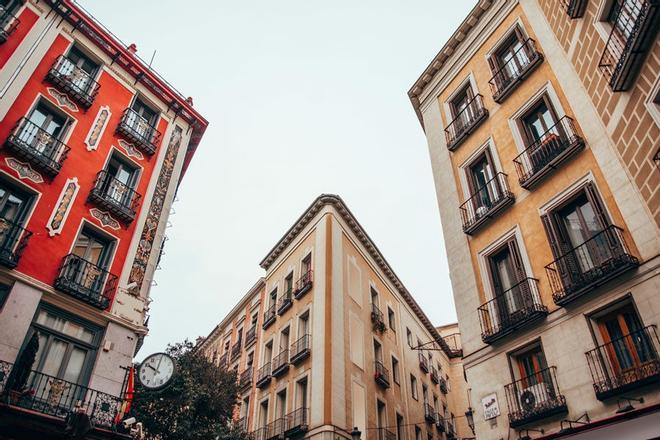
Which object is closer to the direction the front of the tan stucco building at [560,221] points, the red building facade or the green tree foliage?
the red building facade

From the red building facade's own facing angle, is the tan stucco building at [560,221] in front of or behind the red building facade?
in front

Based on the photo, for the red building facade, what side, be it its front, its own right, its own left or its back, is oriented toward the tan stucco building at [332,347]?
left

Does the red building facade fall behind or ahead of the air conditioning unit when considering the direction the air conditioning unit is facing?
ahead

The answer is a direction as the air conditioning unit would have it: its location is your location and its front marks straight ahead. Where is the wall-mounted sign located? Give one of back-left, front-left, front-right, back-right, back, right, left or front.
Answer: right

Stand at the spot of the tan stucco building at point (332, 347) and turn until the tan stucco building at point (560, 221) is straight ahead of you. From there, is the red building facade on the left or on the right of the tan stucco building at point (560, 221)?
right

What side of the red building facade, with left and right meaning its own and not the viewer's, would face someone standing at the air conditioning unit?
front

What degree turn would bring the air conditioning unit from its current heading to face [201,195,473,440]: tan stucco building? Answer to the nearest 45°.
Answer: approximately 90° to its right

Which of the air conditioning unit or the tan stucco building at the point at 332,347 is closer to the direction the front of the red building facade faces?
the air conditioning unit

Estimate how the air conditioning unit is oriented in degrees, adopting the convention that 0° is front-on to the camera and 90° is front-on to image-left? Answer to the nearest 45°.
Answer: approximately 45°

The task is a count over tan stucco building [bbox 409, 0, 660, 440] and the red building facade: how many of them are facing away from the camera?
0

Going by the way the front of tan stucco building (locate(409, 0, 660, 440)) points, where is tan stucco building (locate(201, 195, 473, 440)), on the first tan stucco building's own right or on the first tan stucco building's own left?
on the first tan stucco building's own right

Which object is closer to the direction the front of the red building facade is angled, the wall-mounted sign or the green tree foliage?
the wall-mounted sign

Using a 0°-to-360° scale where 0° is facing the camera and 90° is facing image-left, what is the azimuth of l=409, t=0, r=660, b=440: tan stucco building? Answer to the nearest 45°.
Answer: approximately 45°

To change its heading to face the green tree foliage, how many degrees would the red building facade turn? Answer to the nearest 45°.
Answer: approximately 90° to its left

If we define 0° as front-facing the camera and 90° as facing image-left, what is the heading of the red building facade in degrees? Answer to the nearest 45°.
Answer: approximately 315°
